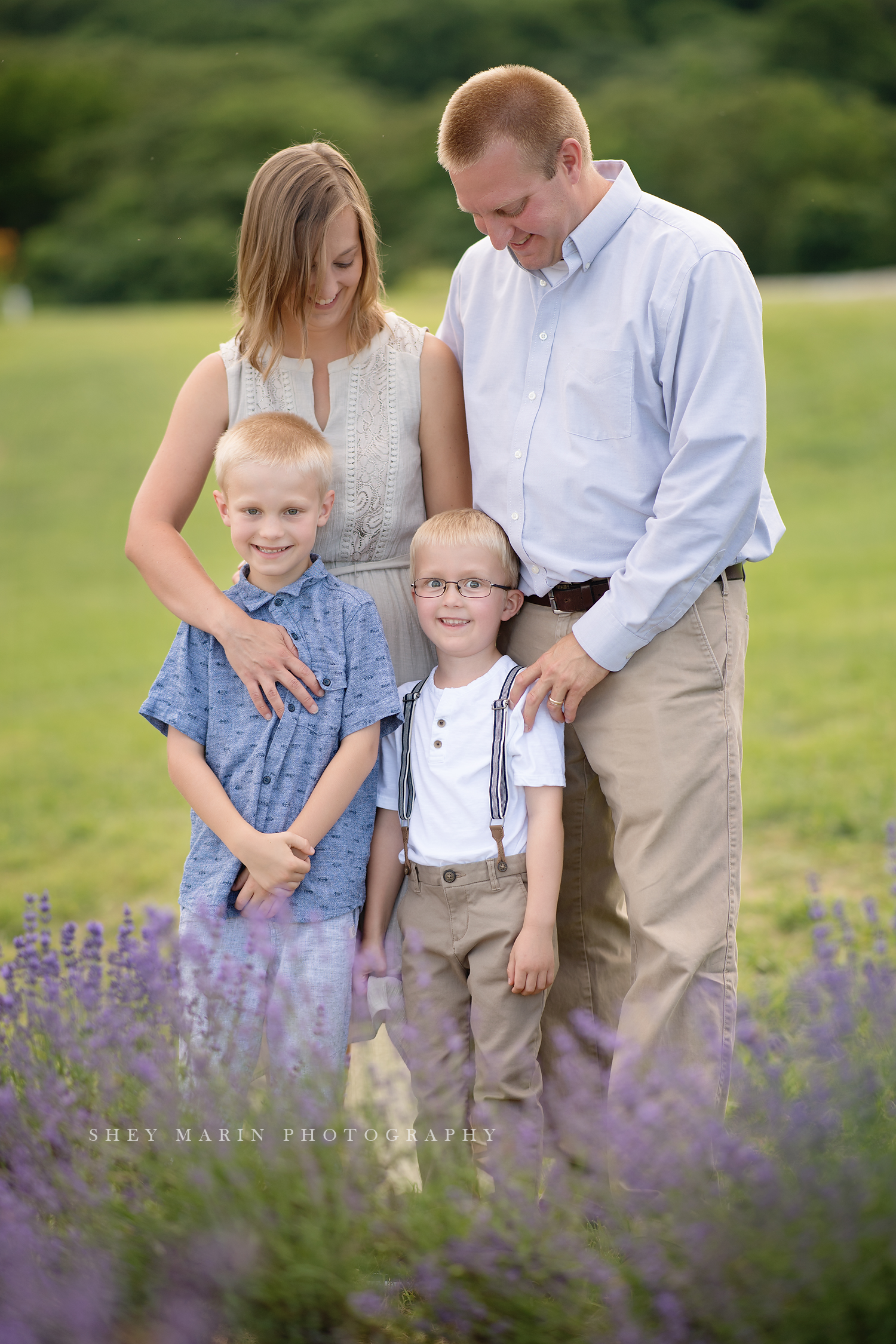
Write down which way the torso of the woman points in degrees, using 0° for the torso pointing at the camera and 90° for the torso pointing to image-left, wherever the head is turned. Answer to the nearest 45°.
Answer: approximately 0°

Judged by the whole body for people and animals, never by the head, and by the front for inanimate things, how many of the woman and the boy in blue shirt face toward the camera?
2
